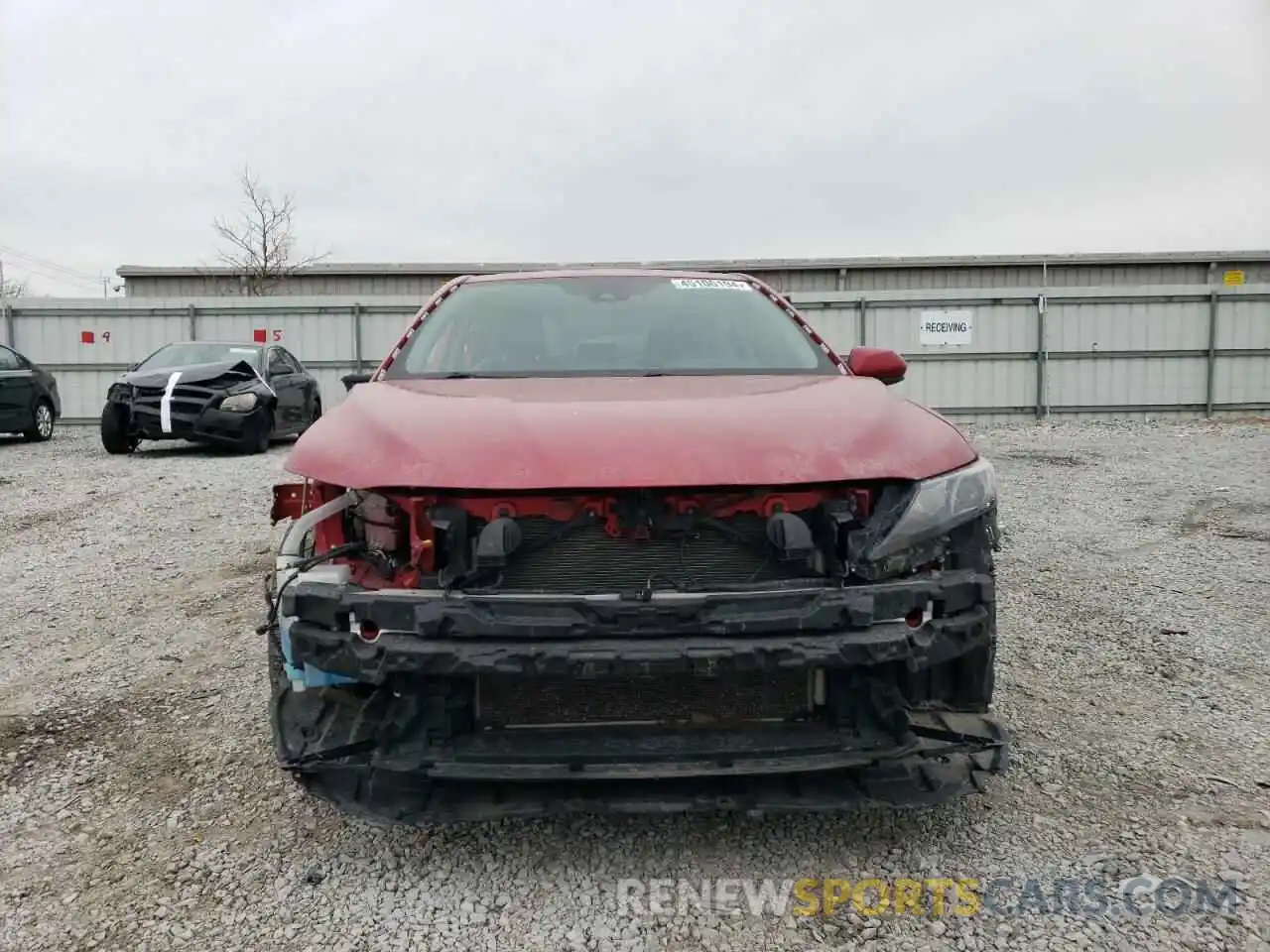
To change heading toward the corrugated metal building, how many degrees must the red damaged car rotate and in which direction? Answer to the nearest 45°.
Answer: approximately 180°

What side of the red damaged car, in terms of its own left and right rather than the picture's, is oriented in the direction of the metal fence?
back

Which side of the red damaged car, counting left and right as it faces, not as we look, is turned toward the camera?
front

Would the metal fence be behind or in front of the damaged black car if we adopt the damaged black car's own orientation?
behind

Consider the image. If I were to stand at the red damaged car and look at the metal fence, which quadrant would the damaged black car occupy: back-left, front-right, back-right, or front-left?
front-left

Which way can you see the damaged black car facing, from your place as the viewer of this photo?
facing the viewer and to the left of the viewer

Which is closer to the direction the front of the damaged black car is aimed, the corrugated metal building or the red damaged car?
the red damaged car

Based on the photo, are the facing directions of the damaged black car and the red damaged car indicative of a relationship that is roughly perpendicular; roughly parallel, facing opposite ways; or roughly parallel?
roughly parallel

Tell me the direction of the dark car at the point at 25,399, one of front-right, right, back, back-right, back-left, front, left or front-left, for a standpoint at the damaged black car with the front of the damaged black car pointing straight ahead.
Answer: right

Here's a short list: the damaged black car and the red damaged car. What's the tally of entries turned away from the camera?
0
